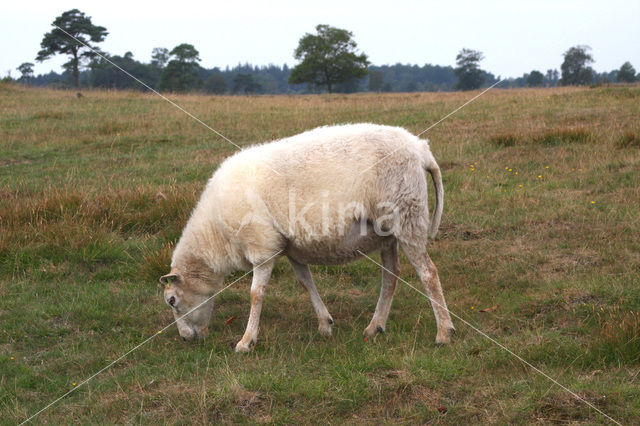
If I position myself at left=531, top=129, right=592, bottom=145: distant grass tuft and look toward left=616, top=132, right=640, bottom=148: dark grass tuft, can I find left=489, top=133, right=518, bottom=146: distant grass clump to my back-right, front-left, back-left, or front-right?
back-right

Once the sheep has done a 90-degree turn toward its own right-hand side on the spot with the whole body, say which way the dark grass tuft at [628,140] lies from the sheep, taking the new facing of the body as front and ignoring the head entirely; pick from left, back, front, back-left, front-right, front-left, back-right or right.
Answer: front-right

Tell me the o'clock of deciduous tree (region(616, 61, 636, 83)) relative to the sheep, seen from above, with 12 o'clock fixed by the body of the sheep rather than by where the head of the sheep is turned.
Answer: The deciduous tree is roughly at 4 o'clock from the sheep.

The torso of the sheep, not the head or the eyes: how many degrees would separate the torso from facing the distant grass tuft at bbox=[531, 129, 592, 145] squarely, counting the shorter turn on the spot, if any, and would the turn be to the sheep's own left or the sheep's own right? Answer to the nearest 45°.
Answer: approximately 135° to the sheep's own right

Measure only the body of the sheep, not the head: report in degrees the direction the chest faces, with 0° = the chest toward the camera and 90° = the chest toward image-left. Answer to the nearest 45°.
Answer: approximately 90°

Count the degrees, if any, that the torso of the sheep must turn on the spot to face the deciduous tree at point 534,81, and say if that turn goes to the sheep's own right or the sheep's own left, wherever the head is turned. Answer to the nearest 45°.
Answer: approximately 135° to the sheep's own right

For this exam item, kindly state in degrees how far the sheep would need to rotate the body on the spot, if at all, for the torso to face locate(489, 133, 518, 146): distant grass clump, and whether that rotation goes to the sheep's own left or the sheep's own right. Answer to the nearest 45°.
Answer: approximately 135° to the sheep's own right
